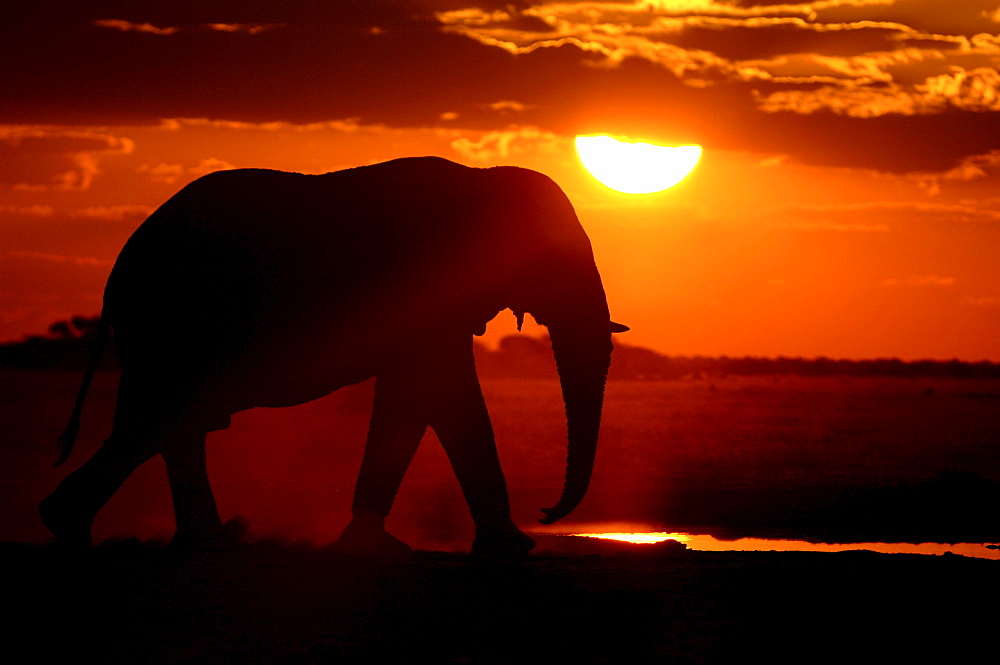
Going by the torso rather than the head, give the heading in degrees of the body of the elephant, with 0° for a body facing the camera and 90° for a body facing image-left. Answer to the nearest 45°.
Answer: approximately 270°
